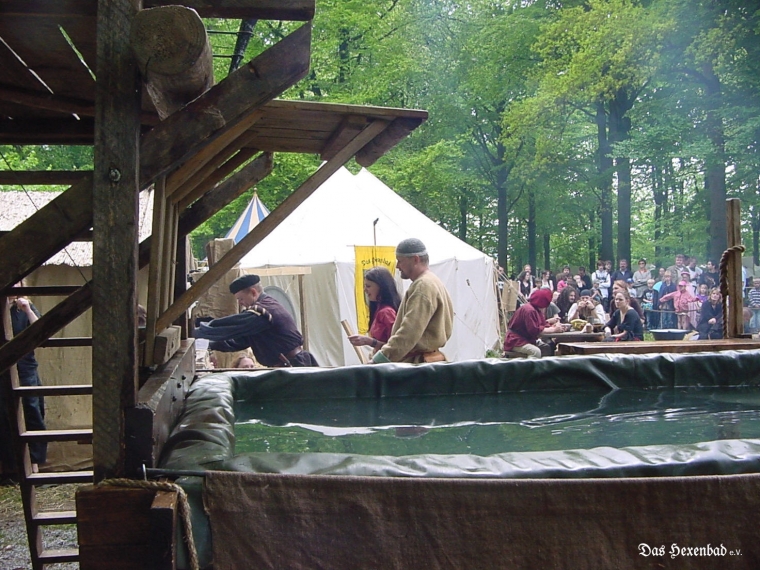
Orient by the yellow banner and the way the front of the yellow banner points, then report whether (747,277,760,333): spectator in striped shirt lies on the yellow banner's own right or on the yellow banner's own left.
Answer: on the yellow banner's own left

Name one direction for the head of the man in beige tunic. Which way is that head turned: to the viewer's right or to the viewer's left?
to the viewer's left

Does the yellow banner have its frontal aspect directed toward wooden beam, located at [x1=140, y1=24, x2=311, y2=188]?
yes
